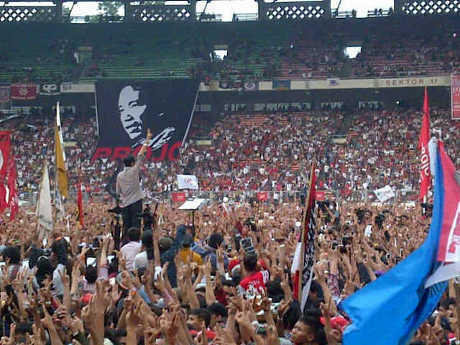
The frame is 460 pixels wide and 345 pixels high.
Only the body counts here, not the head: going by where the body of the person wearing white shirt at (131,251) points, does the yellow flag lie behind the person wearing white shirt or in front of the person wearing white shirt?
in front

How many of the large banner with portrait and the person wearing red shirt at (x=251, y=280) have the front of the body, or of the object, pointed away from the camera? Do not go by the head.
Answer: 1

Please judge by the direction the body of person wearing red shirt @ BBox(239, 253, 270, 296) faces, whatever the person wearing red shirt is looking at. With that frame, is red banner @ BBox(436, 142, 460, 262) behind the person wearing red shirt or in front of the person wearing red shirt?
behind

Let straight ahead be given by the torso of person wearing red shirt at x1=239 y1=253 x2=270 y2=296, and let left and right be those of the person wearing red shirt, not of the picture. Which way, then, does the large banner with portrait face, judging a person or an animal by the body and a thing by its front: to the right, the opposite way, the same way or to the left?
the opposite way

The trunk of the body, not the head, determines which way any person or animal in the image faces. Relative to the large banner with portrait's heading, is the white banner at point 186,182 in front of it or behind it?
in front

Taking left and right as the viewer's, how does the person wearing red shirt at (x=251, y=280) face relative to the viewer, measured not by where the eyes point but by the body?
facing away from the viewer

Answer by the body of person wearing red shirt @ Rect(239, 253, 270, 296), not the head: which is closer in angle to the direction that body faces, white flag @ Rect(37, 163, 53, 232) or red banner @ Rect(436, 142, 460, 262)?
the white flag
